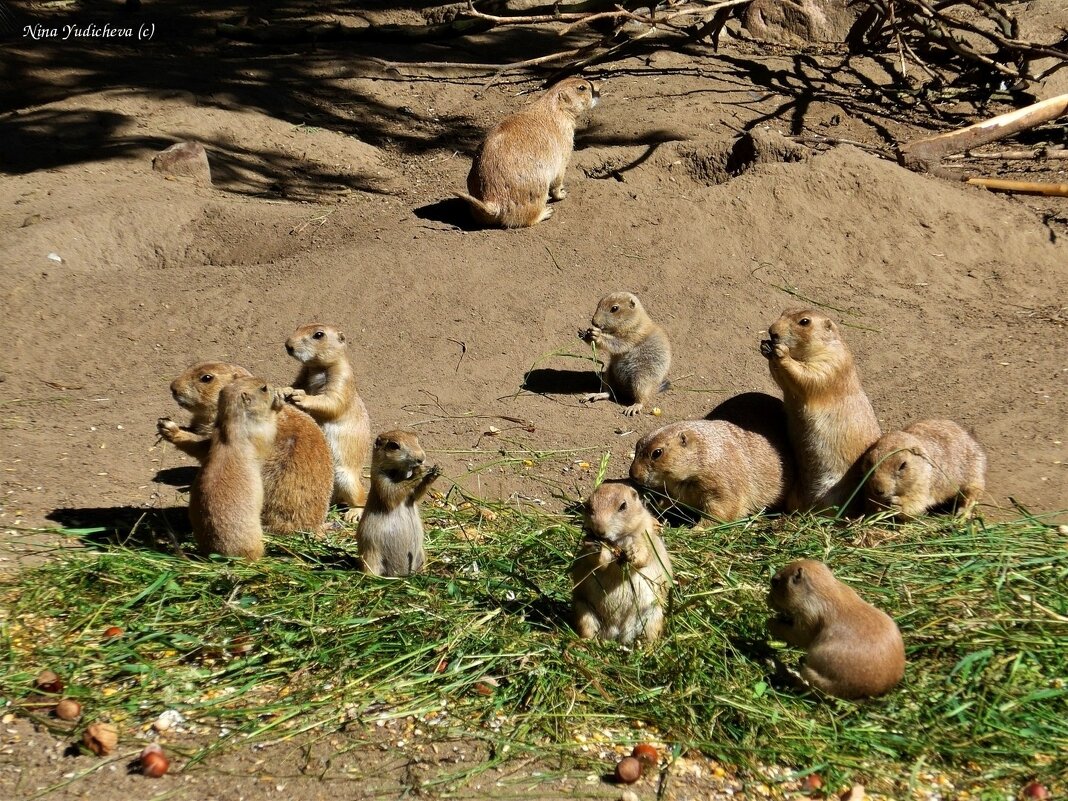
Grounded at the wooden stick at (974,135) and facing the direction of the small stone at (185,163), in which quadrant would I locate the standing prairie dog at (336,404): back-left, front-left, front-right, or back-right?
front-left

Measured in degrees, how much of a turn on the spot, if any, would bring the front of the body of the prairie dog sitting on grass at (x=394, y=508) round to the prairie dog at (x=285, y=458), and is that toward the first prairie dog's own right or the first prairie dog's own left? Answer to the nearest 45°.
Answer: approximately 180°

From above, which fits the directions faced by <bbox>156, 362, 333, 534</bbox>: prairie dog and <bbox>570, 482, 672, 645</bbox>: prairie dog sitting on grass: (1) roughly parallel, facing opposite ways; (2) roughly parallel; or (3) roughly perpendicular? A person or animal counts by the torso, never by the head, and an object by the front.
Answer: roughly perpendicular

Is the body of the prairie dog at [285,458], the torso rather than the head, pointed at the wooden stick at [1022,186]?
no

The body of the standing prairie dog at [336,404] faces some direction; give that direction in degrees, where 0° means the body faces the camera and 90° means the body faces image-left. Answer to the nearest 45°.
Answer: approximately 90°

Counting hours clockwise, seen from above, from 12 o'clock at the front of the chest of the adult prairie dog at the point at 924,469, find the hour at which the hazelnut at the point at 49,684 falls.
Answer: The hazelnut is roughly at 12 o'clock from the adult prairie dog.

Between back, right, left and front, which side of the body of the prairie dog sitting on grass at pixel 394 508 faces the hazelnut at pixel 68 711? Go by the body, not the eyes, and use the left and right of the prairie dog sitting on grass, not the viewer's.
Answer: right

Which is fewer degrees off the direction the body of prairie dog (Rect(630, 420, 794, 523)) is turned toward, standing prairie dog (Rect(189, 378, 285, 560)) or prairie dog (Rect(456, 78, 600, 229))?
the standing prairie dog

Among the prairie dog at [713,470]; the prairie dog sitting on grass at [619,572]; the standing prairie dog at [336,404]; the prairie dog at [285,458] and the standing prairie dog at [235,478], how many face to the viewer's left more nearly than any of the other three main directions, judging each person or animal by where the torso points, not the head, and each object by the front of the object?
3

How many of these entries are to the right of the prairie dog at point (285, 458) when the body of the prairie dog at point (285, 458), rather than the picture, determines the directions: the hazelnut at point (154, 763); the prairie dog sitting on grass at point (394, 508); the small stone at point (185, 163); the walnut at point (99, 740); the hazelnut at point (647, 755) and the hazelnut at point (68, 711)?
1

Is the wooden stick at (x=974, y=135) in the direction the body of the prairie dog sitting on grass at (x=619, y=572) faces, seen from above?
no

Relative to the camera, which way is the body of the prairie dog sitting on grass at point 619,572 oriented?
toward the camera

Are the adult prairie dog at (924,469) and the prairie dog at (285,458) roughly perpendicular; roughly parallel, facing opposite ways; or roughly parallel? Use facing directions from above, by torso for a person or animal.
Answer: roughly parallel

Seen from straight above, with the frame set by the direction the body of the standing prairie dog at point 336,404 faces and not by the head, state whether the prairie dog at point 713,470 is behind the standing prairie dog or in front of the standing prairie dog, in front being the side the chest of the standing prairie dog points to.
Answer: behind

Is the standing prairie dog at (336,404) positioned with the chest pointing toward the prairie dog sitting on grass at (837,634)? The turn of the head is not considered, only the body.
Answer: no

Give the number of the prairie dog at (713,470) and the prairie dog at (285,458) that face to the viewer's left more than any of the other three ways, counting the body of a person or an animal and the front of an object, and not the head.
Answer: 2

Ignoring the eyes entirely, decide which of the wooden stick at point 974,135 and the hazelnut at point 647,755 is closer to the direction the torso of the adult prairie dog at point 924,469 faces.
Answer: the hazelnut

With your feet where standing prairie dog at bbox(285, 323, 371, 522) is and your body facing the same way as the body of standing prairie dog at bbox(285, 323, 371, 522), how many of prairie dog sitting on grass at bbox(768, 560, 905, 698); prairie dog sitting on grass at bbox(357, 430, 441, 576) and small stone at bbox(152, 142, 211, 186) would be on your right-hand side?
1
